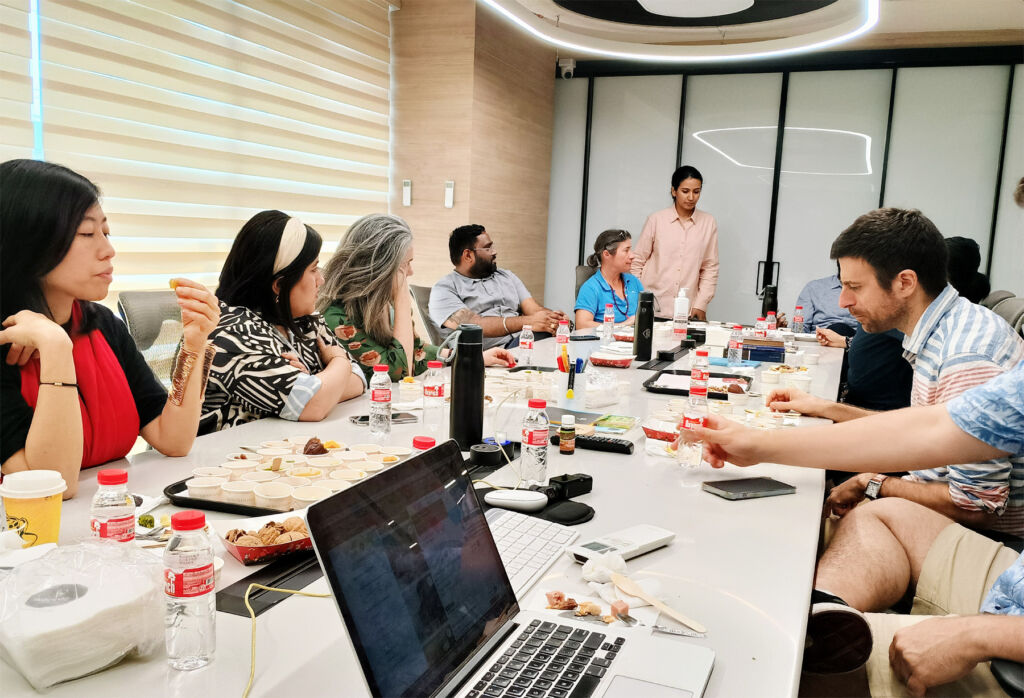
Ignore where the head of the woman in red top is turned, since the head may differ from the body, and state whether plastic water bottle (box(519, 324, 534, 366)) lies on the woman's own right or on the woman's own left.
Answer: on the woman's own left

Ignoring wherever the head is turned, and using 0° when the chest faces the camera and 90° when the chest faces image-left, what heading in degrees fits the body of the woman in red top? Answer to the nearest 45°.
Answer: approximately 315°

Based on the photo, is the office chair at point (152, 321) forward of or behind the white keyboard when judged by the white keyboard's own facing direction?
behind

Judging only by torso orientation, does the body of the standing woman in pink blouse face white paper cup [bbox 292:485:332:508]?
yes

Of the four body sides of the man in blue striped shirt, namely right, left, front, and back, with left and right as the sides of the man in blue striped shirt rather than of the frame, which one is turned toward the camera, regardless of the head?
left

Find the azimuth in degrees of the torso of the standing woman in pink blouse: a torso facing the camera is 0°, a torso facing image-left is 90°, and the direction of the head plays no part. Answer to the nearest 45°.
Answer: approximately 0°

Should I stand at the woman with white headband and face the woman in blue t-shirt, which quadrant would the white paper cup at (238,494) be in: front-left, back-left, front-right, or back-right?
back-right

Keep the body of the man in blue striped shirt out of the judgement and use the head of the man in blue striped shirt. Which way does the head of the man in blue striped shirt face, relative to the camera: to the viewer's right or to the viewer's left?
to the viewer's left

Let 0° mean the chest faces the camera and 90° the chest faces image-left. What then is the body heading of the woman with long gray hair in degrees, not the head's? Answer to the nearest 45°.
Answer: approximately 270°

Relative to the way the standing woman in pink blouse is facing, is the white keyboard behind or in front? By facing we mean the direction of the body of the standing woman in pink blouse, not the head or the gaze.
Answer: in front

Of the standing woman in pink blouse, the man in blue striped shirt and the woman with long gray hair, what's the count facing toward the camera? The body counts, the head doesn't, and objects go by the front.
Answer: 1
